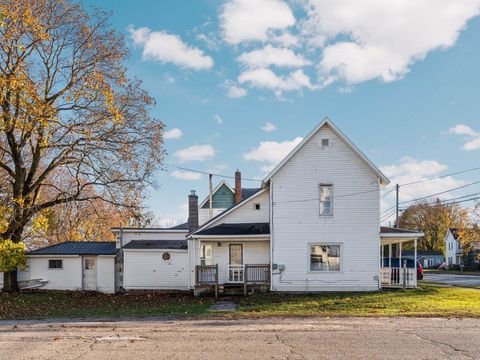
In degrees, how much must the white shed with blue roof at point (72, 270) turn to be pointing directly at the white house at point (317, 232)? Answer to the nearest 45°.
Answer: approximately 45° to its left

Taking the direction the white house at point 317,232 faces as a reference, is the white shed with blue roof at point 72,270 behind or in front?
behind

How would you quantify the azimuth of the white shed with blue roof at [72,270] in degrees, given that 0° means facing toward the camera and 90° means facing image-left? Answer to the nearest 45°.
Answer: approximately 0°
